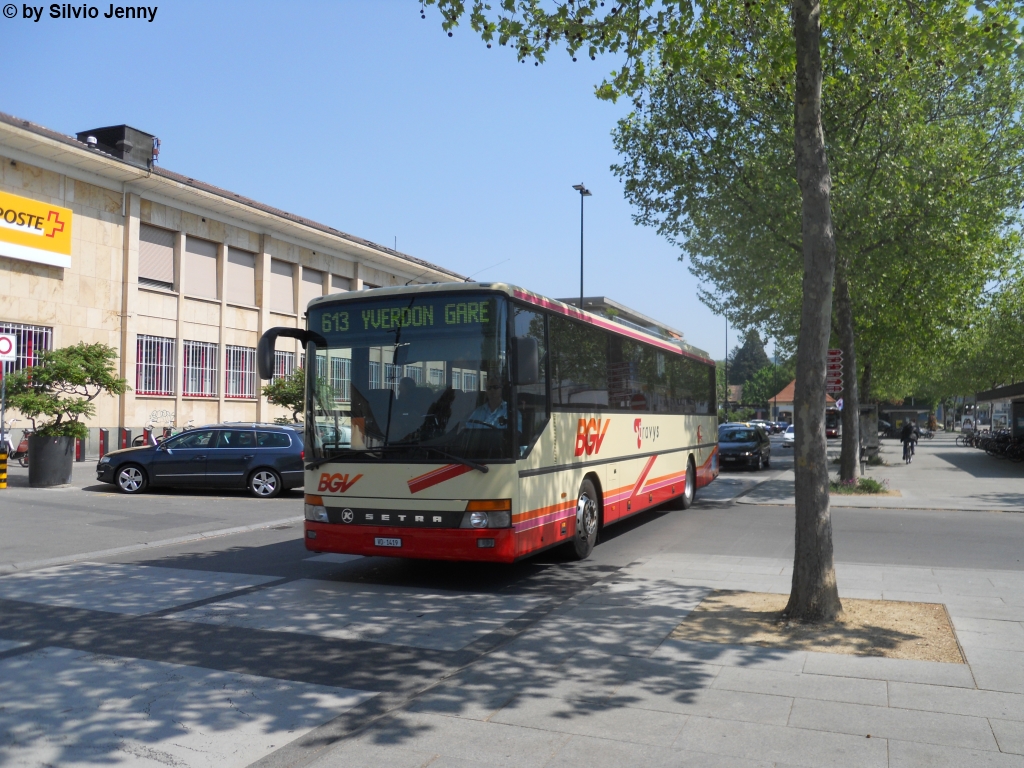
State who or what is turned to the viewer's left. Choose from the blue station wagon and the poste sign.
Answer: the blue station wagon

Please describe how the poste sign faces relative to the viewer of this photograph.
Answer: facing the viewer and to the right of the viewer

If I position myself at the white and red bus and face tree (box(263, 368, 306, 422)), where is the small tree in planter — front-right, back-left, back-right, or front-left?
front-left

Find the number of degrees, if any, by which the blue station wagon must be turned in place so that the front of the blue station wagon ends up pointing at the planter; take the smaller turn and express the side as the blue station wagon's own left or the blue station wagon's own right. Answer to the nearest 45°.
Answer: approximately 45° to the blue station wagon's own right

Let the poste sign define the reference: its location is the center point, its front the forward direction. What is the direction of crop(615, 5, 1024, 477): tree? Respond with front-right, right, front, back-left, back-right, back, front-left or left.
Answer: front

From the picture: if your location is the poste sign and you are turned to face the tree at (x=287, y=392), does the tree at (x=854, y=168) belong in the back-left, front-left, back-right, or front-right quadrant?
front-right

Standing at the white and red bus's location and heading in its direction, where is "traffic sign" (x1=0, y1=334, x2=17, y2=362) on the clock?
The traffic sign is roughly at 3 o'clock from the white and red bus.

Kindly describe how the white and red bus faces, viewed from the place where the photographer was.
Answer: facing the viewer and to the left of the viewer

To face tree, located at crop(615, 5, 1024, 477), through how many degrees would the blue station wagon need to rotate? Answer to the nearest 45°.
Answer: approximately 180°

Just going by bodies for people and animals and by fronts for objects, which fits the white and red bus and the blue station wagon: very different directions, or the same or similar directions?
same or similar directions

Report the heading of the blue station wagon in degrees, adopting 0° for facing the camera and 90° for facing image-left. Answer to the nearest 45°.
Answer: approximately 90°

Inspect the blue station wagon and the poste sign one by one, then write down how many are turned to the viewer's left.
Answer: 1

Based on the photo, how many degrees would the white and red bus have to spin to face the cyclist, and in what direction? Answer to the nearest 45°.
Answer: approximately 180°

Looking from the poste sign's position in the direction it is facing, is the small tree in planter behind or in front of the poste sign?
in front
